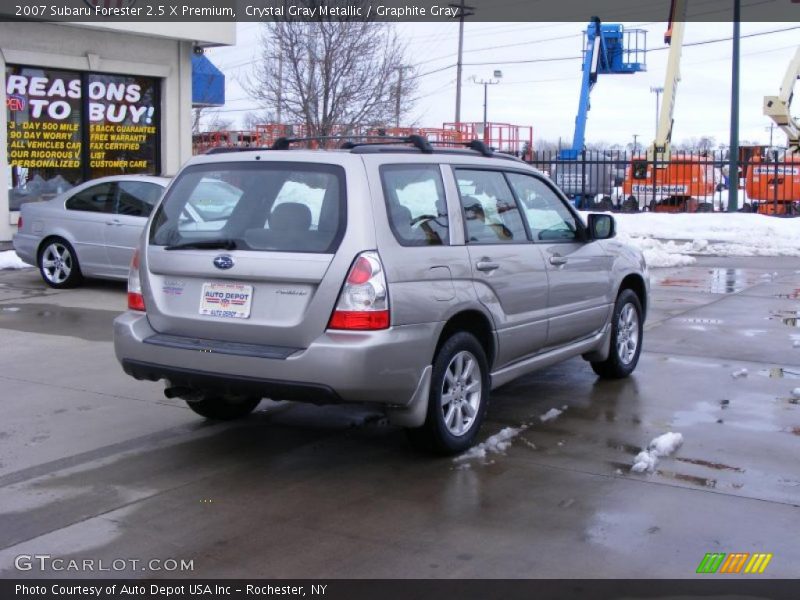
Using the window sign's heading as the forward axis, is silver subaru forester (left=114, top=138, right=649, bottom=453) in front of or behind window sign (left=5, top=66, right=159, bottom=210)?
in front

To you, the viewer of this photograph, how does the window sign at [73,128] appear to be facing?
facing the viewer and to the right of the viewer

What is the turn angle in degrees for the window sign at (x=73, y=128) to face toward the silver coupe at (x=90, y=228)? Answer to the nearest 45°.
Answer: approximately 45° to its right

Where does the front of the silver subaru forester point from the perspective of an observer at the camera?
facing away from the viewer and to the right of the viewer

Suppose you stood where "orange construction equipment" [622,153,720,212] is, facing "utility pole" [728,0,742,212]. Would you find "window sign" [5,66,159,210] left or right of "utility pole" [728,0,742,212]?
right

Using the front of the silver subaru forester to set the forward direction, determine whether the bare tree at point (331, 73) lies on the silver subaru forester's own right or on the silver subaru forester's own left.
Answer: on the silver subaru forester's own left

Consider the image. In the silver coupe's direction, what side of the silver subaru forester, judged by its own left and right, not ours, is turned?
left

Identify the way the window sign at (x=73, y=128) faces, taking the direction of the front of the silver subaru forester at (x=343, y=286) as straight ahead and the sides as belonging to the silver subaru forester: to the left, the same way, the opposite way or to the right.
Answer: to the right

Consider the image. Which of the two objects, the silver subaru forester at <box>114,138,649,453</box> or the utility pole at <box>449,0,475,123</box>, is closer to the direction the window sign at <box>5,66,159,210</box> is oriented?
the silver subaru forester

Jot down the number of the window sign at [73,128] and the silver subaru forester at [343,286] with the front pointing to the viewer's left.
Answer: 0

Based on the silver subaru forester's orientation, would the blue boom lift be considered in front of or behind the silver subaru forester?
in front

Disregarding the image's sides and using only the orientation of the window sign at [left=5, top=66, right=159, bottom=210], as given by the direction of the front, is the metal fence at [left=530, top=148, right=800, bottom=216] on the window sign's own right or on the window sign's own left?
on the window sign's own left
